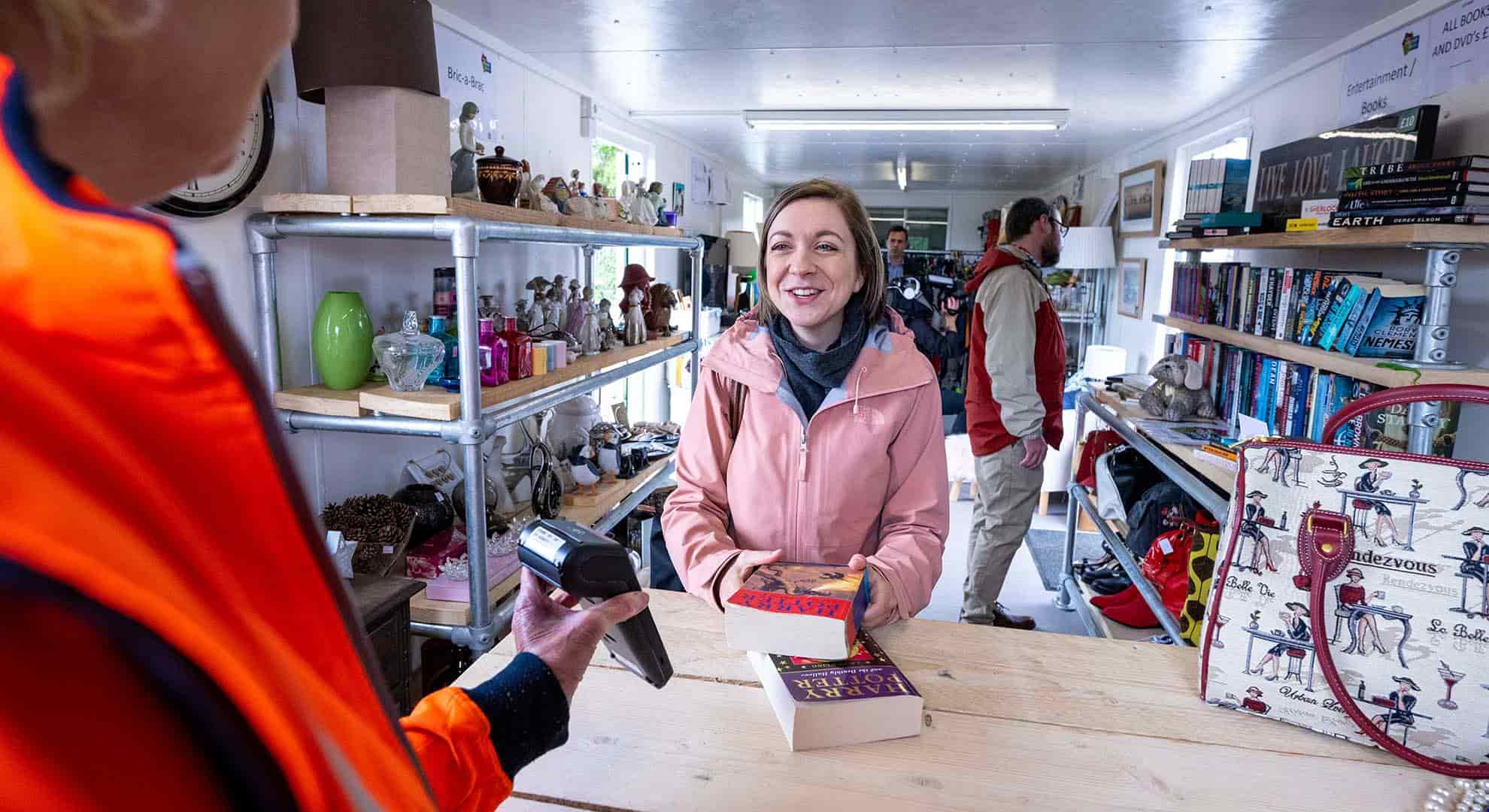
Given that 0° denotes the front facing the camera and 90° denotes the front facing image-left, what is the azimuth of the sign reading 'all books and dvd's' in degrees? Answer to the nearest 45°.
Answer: approximately 45°

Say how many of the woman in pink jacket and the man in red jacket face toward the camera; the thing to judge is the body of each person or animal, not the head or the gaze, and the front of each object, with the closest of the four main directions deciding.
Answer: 1

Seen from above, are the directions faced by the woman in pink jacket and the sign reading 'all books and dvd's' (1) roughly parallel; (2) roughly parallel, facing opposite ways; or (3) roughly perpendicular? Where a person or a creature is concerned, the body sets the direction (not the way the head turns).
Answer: roughly perpendicular

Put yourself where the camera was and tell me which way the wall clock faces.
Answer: facing the viewer and to the right of the viewer

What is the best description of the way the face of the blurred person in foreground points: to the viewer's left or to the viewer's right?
to the viewer's right

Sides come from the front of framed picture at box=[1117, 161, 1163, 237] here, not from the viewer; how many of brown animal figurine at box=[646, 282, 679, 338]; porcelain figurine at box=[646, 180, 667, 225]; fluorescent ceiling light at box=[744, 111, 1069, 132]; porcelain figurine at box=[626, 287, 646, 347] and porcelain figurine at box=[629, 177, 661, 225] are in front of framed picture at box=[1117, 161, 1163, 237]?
5

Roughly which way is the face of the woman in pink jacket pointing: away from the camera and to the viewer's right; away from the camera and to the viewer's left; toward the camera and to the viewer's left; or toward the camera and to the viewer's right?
toward the camera and to the viewer's left

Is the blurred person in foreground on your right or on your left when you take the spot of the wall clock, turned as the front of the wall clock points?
on your right

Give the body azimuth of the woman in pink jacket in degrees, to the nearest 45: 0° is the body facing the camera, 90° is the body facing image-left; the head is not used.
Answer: approximately 0°

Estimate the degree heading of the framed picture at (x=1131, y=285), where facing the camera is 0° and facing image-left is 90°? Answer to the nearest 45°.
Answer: approximately 45°

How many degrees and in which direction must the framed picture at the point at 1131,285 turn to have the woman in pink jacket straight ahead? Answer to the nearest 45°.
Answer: approximately 45° to its left
